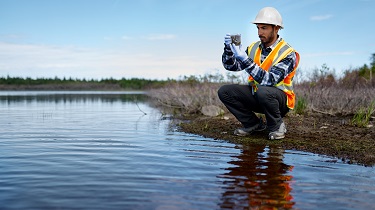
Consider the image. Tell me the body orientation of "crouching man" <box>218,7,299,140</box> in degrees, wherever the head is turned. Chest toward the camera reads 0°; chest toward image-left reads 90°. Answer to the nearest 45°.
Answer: approximately 45°

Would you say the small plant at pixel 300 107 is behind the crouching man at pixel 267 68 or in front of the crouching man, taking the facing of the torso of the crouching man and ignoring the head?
behind
